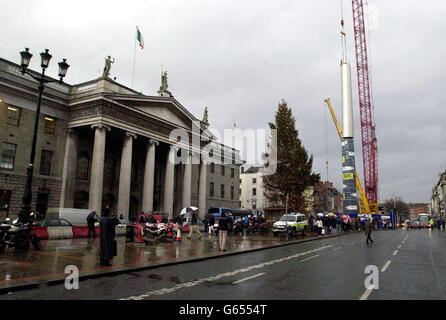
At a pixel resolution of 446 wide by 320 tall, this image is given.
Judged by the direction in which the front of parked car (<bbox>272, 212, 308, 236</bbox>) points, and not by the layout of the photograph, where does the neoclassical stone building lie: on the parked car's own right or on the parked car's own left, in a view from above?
on the parked car's own right

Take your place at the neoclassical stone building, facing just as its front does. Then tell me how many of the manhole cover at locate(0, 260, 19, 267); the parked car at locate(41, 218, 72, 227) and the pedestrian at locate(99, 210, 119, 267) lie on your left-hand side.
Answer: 0

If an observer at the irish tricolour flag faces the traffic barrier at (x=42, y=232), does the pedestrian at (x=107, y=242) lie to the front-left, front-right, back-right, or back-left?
front-left

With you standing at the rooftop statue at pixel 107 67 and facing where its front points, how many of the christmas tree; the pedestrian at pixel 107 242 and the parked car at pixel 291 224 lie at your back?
0

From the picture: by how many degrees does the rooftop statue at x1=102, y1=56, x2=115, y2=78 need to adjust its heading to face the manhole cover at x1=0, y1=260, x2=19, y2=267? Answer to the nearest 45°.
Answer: approximately 45° to its right

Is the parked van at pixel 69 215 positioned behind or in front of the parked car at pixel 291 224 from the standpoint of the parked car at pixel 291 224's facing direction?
in front

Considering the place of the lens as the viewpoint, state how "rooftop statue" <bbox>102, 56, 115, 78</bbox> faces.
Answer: facing the viewer and to the right of the viewer

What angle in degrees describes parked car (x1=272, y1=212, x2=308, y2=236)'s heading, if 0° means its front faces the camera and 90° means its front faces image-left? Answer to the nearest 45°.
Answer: approximately 45°

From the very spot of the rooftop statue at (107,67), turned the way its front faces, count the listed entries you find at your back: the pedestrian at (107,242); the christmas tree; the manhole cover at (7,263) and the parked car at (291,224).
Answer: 0

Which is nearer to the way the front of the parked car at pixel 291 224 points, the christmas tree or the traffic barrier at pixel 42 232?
the traffic barrier

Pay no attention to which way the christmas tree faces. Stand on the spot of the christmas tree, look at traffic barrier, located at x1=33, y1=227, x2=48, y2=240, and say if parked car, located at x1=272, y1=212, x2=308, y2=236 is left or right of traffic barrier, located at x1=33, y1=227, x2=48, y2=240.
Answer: left

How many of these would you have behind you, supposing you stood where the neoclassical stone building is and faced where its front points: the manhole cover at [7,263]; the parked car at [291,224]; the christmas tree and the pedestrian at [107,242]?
0
